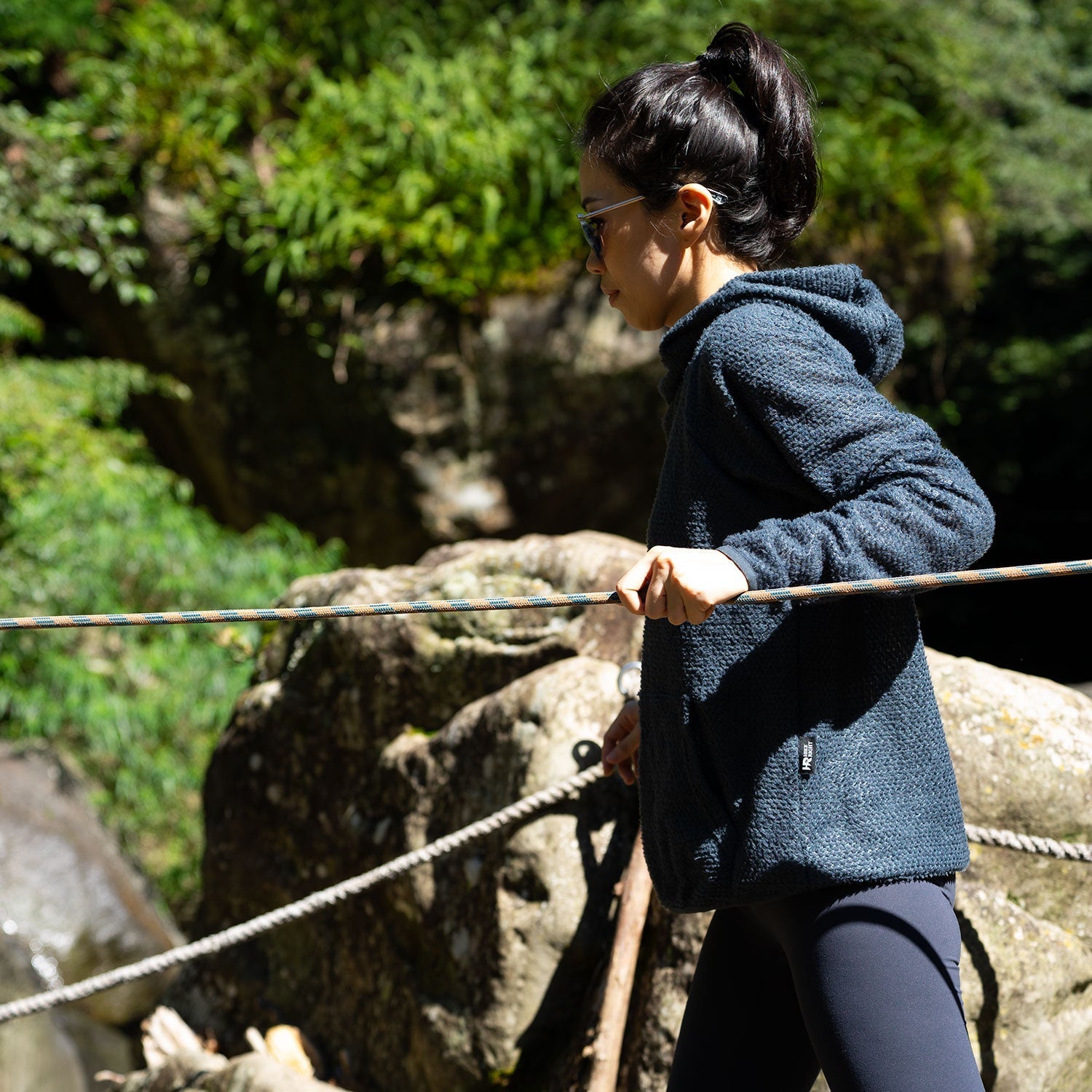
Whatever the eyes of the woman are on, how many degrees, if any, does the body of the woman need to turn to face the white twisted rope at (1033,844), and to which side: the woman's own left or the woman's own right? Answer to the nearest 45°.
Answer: approximately 135° to the woman's own right

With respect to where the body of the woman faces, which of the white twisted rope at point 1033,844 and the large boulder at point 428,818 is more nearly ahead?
the large boulder

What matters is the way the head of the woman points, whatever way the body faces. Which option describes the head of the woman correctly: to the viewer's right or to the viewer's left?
to the viewer's left

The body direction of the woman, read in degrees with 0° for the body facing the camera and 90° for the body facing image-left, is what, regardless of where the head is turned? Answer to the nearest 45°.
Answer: approximately 90°

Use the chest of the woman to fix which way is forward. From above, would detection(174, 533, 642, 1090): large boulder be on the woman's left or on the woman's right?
on the woman's right
